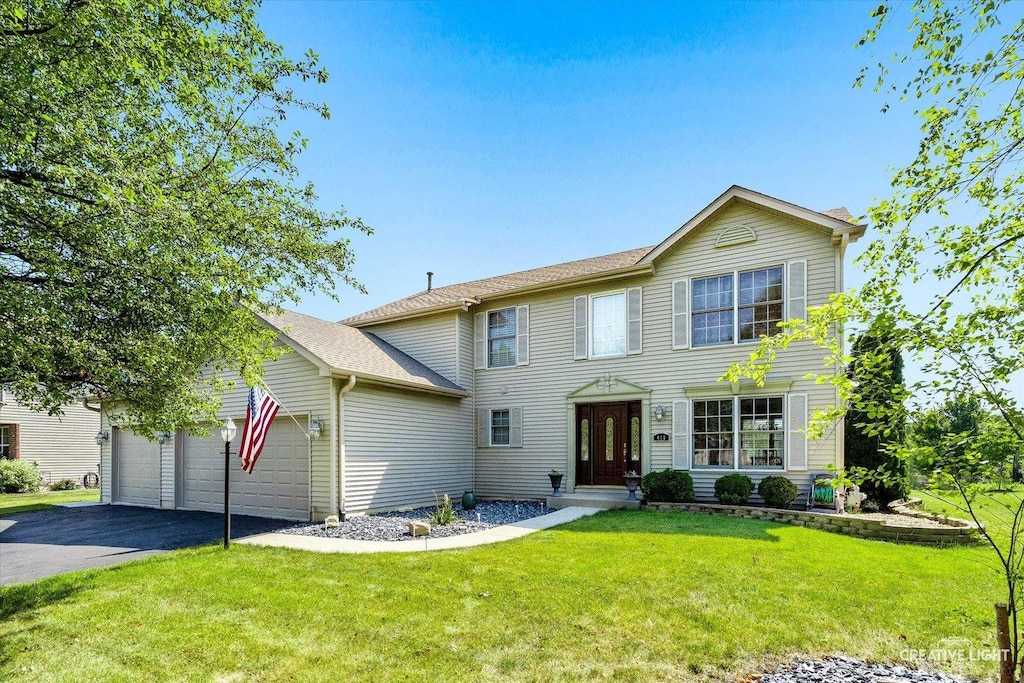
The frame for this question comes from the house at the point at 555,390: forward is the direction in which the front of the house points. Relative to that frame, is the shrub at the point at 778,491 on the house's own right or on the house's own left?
on the house's own left

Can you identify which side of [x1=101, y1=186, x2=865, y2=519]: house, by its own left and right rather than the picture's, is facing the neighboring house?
right

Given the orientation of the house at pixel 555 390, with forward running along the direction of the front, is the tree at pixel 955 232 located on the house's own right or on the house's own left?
on the house's own left

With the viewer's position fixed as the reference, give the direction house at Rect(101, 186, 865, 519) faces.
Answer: facing the viewer and to the left of the viewer
